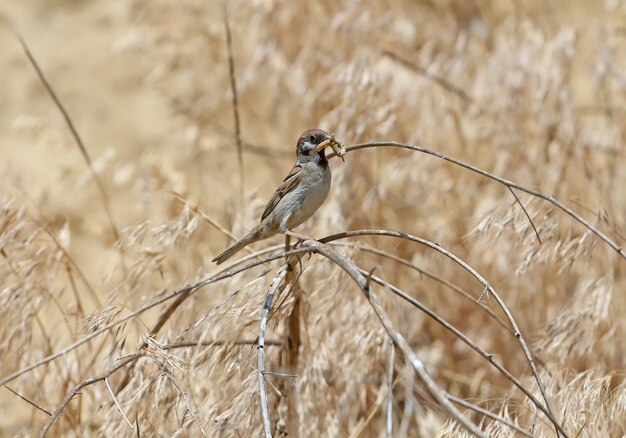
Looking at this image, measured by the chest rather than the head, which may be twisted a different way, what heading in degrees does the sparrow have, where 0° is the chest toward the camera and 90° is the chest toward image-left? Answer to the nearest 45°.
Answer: approximately 270°
